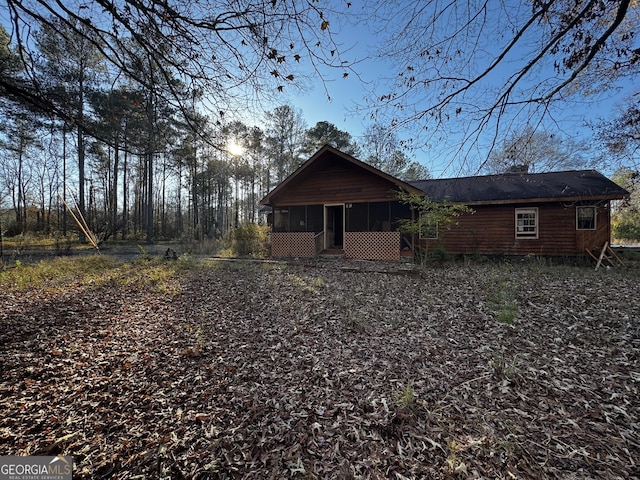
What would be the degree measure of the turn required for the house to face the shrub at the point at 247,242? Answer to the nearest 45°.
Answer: approximately 90° to its right

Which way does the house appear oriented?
toward the camera
